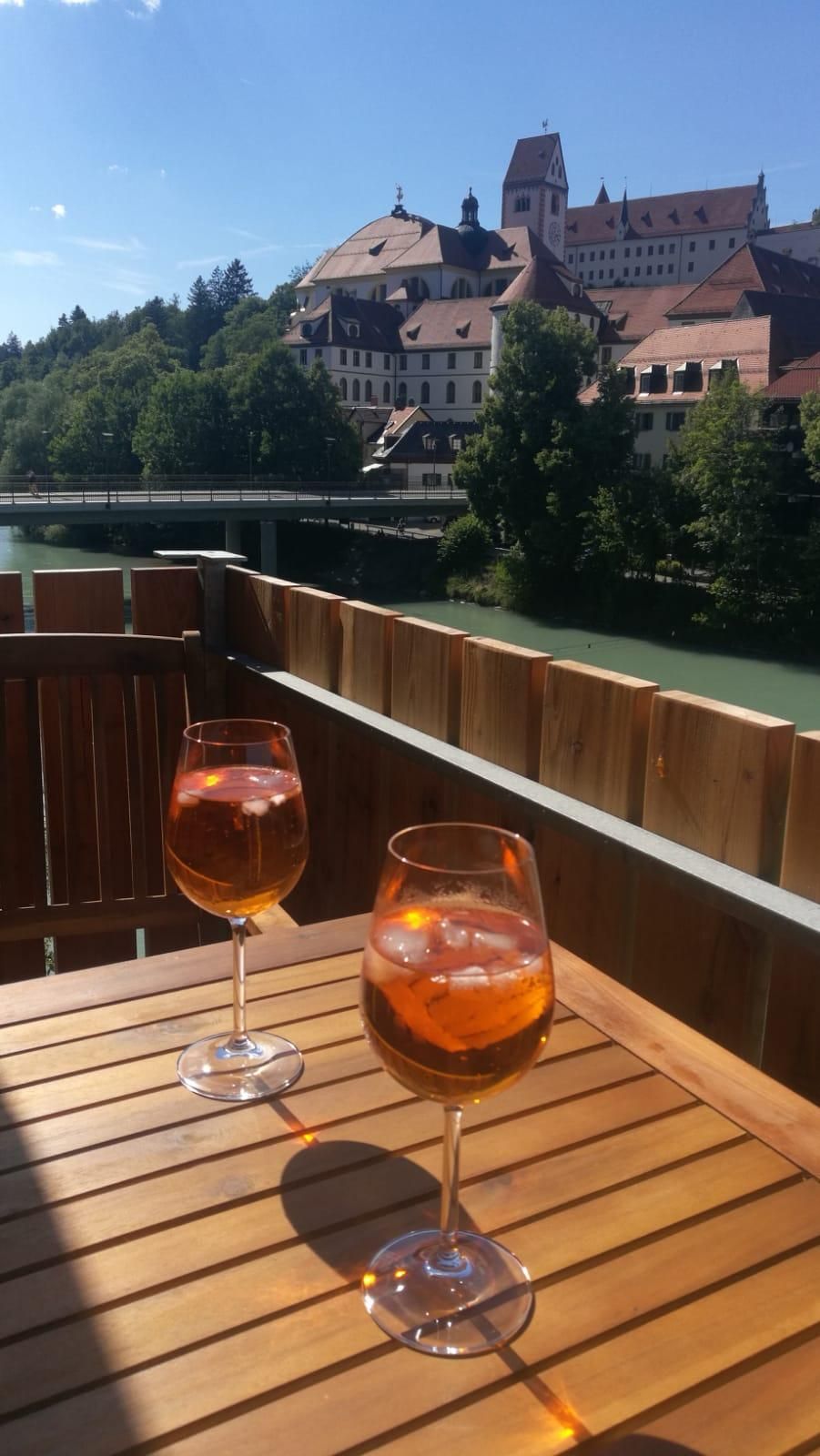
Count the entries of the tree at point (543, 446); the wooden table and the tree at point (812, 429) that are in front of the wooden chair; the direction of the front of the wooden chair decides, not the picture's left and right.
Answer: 1

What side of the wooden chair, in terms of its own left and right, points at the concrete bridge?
back

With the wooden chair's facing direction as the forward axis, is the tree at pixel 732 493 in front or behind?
behind

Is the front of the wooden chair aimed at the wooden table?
yes

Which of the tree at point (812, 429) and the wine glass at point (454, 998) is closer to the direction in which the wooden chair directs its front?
the wine glass

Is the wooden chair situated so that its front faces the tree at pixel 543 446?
no

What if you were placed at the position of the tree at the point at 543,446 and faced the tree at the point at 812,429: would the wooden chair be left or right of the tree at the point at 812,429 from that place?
right

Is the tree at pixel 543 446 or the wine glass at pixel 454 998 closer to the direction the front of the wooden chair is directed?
the wine glass

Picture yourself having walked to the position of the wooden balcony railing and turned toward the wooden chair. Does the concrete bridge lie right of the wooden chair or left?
right

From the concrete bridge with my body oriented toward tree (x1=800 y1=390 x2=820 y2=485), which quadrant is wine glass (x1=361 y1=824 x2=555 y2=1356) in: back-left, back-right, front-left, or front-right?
front-right

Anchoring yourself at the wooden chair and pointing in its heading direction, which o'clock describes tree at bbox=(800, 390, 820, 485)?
The tree is roughly at 7 o'clock from the wooden chair.

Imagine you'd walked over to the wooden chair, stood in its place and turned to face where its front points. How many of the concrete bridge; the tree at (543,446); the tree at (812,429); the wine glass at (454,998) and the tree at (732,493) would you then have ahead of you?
1

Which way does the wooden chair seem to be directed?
toward the camera

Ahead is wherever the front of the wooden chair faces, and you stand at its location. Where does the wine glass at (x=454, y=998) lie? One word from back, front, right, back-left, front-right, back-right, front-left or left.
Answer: front
